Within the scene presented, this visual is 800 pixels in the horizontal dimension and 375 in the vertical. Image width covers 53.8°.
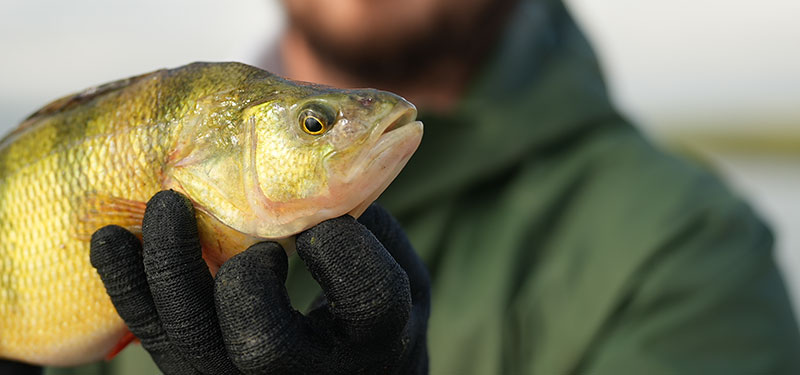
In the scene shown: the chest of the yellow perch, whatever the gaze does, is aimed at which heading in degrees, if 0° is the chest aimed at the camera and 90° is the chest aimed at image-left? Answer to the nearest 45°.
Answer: approximately 270°
